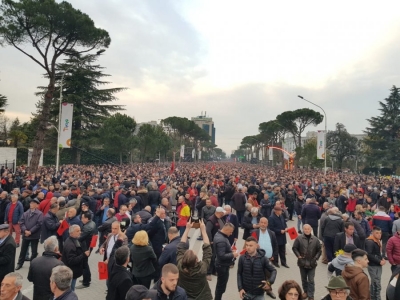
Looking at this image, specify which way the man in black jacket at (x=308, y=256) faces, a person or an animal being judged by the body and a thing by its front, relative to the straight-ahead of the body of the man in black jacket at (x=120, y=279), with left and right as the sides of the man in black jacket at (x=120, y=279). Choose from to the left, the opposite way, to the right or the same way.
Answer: the opposite way

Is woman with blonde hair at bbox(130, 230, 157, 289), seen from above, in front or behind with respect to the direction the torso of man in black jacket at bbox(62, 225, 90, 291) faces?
in front

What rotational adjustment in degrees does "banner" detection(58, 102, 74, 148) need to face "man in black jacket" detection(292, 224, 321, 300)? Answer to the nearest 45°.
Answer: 0° — it already faces them

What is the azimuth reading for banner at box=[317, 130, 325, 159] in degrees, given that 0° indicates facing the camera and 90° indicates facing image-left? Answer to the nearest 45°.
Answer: approximately 0°

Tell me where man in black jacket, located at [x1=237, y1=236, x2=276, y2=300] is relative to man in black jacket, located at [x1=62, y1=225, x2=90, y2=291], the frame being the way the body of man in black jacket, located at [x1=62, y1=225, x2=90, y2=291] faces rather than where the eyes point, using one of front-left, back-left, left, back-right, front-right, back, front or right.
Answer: front-right

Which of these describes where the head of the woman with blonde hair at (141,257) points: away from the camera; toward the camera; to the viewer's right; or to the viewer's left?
away from the camera

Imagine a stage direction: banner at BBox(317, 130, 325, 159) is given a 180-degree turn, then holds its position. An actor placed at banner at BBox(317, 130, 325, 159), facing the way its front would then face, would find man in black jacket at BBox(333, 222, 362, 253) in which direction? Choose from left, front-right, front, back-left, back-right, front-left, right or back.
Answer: back

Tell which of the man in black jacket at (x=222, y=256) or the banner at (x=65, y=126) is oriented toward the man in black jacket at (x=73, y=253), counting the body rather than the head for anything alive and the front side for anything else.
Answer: the banner

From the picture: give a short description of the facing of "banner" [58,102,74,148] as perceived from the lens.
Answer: facing the viewer

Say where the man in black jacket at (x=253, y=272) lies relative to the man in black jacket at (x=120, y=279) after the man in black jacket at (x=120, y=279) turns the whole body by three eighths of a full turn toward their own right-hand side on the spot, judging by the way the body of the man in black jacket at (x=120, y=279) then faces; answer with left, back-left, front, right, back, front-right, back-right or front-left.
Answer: left

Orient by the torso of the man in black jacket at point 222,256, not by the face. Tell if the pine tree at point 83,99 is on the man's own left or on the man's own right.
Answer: on the man's own left
